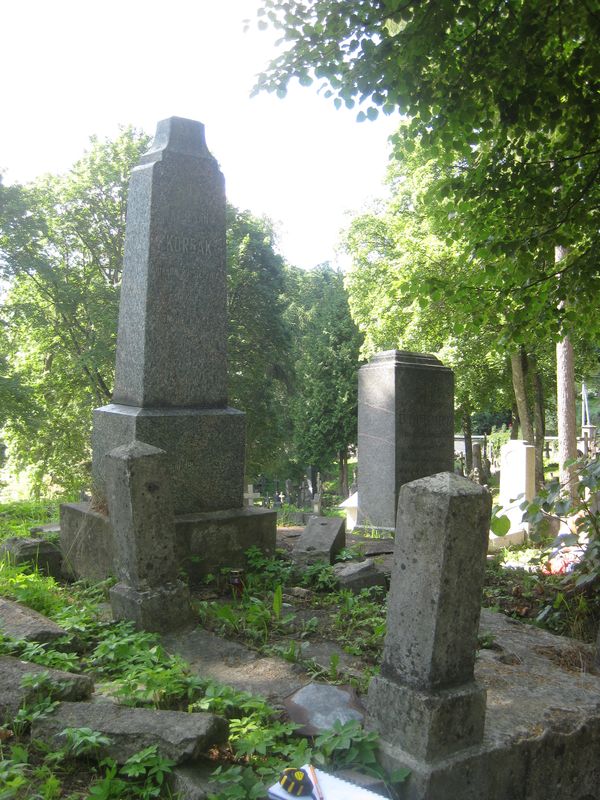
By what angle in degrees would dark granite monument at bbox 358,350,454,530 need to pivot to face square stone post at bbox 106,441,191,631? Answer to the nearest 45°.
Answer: approximately 45° to its right

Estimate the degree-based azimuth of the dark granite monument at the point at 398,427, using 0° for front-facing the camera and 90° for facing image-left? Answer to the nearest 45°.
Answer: approximately 315°

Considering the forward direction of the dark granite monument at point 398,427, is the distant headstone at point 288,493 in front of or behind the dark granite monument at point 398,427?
behind

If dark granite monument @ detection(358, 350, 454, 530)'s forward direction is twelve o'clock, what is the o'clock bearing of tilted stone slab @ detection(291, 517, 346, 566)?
The tilted stone slab is roughly at 2 o'clock from the dark granite monument.

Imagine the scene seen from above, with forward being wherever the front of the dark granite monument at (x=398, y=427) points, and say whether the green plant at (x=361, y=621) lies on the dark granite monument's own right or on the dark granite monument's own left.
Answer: on the dark granite monument's own right

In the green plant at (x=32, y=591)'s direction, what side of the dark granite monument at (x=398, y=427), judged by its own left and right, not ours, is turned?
right

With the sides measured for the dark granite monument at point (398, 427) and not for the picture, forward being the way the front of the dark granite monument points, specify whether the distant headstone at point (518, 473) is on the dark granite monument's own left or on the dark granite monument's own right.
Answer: on the dark granite monument's own left

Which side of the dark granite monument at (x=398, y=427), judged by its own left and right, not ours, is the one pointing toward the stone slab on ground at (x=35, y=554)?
right

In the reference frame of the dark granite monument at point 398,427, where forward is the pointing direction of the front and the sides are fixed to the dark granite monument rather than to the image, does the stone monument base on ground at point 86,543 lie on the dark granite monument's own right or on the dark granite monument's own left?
on the dark granite monument's own right

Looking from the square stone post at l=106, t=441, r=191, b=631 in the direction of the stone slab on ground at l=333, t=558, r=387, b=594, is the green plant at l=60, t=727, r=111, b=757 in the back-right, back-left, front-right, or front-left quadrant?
back-right

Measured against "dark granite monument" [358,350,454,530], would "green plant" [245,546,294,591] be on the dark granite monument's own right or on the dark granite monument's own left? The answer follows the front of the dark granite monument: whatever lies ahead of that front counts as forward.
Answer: on the dark granite monument's own right

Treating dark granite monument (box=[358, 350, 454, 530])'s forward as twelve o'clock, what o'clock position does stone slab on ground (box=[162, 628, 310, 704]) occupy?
The stone slab on ground is roughly at 2 o'clock from the dark granite monument.

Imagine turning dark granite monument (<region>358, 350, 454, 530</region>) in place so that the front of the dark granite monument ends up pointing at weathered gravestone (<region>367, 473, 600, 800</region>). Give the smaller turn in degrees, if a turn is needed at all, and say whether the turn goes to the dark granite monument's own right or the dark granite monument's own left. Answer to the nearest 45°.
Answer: approximately 45° to the dark granite monument's own right
